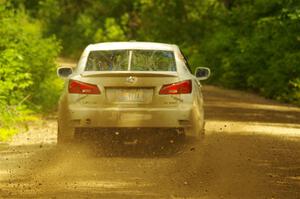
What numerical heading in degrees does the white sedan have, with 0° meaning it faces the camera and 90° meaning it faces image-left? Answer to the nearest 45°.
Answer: approximately 180°
